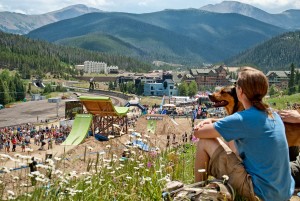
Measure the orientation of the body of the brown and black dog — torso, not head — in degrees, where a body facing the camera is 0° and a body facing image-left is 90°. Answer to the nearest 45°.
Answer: approximately 90°
